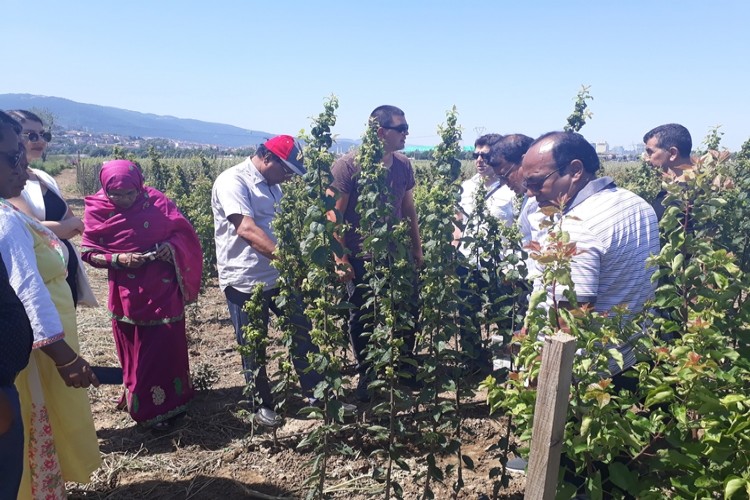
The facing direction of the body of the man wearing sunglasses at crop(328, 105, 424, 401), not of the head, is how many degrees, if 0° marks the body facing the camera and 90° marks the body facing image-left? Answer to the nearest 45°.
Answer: approximately 315°

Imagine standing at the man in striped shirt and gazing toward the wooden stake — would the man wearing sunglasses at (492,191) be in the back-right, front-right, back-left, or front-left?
back-right

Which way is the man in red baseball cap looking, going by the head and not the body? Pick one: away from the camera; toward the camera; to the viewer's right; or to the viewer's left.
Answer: to the viewer's right

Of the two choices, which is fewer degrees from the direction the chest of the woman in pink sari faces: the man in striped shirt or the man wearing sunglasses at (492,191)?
the man in striped shirt

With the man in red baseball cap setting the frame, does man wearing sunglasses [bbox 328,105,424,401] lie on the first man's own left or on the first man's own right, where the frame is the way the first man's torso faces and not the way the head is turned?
on the first man's own left

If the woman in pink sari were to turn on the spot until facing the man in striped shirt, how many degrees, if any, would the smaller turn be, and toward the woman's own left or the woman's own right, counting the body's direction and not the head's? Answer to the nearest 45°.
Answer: approximately 45° to the woman's own left
